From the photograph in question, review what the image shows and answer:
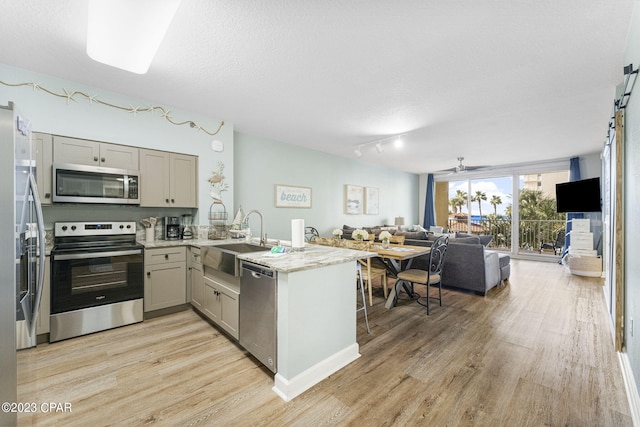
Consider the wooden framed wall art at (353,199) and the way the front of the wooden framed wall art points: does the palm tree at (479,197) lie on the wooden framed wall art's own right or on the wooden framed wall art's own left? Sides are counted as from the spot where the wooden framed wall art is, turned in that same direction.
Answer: on the wooden framed wall art's own left

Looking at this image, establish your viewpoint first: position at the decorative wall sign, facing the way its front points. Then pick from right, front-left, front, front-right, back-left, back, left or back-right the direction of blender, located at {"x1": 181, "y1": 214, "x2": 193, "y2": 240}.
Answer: right

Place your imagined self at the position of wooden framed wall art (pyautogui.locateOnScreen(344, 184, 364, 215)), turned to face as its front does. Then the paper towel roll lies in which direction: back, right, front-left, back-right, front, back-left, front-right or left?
front-right

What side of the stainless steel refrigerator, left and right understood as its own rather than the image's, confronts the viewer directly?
right

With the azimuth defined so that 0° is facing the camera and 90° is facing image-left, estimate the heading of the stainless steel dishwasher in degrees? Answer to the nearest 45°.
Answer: approximately 45°

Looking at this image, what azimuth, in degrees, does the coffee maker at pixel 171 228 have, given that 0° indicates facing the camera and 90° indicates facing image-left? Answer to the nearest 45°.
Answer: approximately 0°

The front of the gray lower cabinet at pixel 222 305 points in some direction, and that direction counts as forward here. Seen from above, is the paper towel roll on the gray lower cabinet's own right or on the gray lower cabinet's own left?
on the gray lower cabinet's own left

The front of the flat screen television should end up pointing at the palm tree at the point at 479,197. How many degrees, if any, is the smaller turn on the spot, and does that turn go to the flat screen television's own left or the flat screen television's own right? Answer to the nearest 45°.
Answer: approximately 90° to the flat screen television's own right

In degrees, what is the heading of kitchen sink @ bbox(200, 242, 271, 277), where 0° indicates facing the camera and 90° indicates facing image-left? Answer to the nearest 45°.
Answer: approximately 45°

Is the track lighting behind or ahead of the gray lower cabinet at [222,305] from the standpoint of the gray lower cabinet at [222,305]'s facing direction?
behind
